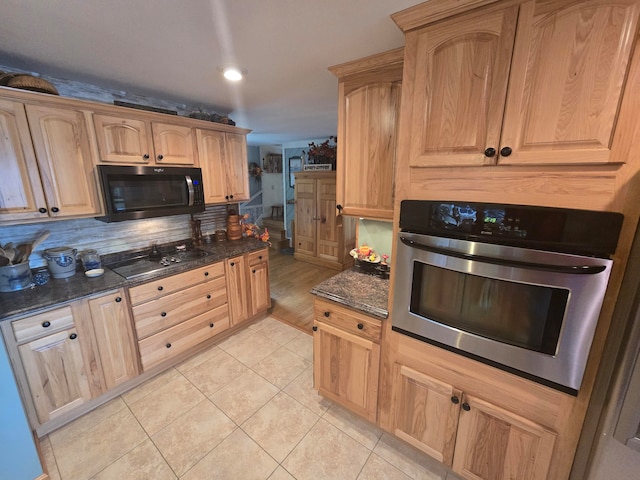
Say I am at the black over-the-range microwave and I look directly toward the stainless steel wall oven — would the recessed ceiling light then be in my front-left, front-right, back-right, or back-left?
front-left

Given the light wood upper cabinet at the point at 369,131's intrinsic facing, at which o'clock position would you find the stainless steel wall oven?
The stainless steel wall oven is roughly at 9 o'clock from the light wood upper cabinet.

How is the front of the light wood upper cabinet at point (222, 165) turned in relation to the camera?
facing the viewer and to the right of the viewer

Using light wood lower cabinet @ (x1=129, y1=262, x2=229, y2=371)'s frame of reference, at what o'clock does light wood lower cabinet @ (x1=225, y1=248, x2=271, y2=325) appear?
light wood lower cabinet @ (x1=225, y1=248, x2=271, y2=325) is roughly at 10 o'clock from light wood lower cabinet @ (x1=129, y1=262, x2=229, y2=371).

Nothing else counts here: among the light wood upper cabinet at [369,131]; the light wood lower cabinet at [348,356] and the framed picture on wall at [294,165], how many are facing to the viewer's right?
0

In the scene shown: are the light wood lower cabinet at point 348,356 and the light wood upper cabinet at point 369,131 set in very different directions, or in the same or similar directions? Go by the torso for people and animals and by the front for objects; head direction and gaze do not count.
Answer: same or similar directions

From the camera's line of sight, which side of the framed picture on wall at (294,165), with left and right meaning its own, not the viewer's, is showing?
front

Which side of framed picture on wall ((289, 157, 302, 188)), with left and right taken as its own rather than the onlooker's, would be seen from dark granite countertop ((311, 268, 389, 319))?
front

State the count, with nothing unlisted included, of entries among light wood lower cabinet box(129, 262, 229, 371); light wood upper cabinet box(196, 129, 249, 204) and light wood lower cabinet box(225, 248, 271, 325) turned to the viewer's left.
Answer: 0

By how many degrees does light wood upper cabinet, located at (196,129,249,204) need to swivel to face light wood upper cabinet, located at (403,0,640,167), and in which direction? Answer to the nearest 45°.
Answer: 0° — it already faces it

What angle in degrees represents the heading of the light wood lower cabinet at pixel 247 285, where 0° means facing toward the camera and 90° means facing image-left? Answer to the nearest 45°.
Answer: approximately 315°

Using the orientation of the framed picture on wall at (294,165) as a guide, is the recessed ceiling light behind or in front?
in front

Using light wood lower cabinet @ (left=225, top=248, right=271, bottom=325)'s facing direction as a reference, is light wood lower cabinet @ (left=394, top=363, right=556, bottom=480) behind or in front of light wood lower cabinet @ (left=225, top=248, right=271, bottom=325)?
in front

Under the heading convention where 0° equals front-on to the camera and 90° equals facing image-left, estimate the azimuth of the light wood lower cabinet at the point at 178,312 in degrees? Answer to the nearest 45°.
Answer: approximately 315°

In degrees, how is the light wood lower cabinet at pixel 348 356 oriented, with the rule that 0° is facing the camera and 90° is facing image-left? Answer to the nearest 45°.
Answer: approximately 45°

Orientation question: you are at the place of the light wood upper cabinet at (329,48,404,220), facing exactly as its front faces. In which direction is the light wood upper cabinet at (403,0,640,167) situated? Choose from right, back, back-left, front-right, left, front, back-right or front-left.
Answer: left

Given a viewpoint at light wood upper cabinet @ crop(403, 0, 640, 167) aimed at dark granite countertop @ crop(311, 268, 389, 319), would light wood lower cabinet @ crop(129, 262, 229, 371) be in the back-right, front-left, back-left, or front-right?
front-left
